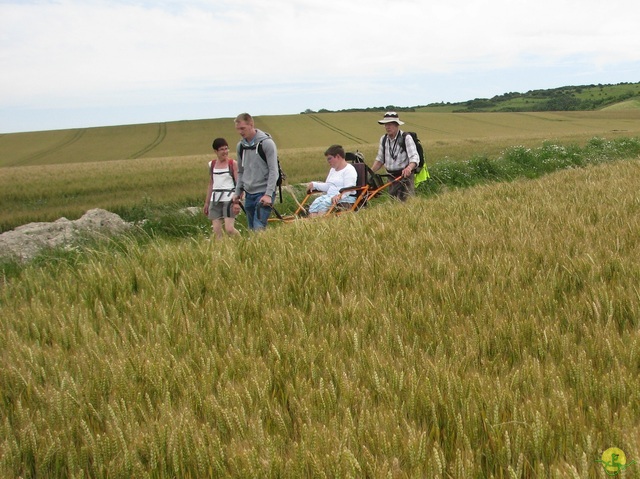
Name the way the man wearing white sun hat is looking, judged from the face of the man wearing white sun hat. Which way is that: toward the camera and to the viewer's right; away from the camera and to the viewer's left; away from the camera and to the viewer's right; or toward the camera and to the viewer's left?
toward the camera and to the viewer's left

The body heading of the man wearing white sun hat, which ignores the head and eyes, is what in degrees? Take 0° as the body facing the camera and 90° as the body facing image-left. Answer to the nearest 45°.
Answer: approximately 45°
